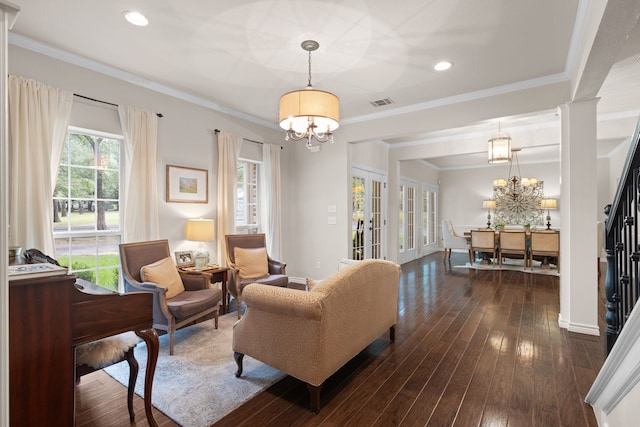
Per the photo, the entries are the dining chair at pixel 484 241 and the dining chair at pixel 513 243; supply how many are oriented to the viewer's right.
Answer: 0

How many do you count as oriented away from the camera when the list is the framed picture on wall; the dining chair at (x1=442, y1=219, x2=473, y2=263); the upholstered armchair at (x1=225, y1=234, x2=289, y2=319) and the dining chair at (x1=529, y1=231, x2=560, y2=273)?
1

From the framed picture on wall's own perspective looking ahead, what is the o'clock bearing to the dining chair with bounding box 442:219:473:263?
The dining chair is roughly at 10 o'clock from the framed picture on wall.

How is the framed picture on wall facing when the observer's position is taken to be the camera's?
facing the viewer and to the right of the viewer

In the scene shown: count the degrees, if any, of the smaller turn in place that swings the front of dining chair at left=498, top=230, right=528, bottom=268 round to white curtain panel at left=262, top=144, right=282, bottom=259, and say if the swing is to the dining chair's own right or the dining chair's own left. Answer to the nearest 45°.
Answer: approximately 135° to the dining chair's own left

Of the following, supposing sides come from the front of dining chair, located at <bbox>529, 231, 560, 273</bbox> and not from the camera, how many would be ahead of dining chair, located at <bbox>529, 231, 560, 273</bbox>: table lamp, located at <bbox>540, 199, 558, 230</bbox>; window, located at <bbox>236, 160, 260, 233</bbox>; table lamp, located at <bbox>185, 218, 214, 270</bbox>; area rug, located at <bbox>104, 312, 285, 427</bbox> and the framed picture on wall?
1

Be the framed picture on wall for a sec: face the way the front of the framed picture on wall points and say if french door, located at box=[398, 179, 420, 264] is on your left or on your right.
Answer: on your left

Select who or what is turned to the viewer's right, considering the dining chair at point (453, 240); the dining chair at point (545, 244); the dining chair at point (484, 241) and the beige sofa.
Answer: the dining chair at point (453, 240)

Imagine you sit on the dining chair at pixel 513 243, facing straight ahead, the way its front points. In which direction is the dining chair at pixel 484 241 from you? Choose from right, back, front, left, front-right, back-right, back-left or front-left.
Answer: left

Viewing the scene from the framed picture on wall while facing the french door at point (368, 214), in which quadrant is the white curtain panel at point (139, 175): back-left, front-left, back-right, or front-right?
back-right

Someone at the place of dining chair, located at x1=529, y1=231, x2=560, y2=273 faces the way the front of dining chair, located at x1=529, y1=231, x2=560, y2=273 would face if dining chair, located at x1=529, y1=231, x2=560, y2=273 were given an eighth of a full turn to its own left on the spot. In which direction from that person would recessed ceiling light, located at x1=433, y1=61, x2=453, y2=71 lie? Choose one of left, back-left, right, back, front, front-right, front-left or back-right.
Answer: back-left

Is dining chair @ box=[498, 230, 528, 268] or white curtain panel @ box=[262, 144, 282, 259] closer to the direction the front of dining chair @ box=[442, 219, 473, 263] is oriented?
the dining chair

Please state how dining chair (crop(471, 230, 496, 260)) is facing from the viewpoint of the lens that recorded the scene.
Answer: facing away from the viewer

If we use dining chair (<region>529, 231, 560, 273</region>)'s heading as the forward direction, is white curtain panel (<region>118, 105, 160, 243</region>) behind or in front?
behind

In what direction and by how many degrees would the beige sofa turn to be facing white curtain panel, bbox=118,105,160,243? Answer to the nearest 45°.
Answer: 0° — it already faces it

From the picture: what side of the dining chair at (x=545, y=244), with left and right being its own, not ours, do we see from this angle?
back

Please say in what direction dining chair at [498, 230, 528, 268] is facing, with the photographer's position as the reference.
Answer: facing away from the viewer

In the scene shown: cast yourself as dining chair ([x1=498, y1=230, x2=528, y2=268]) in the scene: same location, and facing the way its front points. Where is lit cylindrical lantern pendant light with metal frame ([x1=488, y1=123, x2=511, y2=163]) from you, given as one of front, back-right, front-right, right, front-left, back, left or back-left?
back

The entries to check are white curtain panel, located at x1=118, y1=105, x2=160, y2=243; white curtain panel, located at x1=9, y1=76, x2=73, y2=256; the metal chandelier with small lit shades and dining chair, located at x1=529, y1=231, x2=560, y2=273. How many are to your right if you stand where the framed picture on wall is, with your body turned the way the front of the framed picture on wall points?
2

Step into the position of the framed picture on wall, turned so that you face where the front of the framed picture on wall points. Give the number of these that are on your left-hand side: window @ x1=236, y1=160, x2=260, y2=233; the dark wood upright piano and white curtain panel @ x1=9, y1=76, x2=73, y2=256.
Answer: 1
